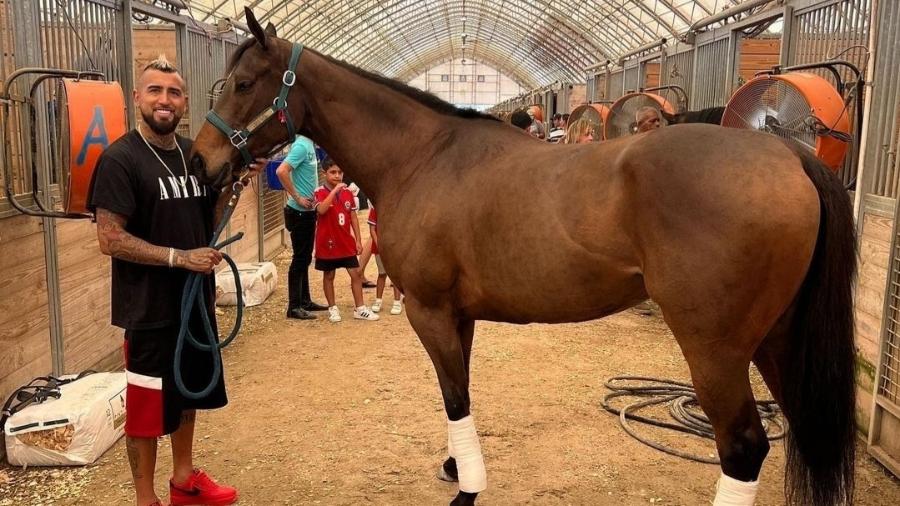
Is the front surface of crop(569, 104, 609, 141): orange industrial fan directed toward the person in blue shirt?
yes

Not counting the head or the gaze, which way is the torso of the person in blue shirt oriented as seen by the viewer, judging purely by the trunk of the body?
to the viewer's right

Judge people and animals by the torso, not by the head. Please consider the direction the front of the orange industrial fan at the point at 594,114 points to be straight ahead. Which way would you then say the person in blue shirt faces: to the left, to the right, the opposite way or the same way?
the opposite way

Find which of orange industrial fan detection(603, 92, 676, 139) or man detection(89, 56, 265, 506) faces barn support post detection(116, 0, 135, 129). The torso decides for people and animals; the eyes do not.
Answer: the orange industrial fan

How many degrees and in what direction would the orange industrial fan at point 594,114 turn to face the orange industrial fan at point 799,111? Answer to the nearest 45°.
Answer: approximately 45° to its left

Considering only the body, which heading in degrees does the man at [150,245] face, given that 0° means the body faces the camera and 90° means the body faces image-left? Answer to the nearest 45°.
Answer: approximately 315°

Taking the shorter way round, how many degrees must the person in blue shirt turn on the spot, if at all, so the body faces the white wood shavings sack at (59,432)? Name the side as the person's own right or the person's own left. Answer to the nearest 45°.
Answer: approximately 90° to the person's own right

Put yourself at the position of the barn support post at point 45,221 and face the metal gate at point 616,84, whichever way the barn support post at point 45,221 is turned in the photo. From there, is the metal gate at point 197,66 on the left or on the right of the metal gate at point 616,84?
left

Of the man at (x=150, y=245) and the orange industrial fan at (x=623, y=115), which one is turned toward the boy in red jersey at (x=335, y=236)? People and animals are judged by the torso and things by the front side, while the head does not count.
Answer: the orange industrial fan
